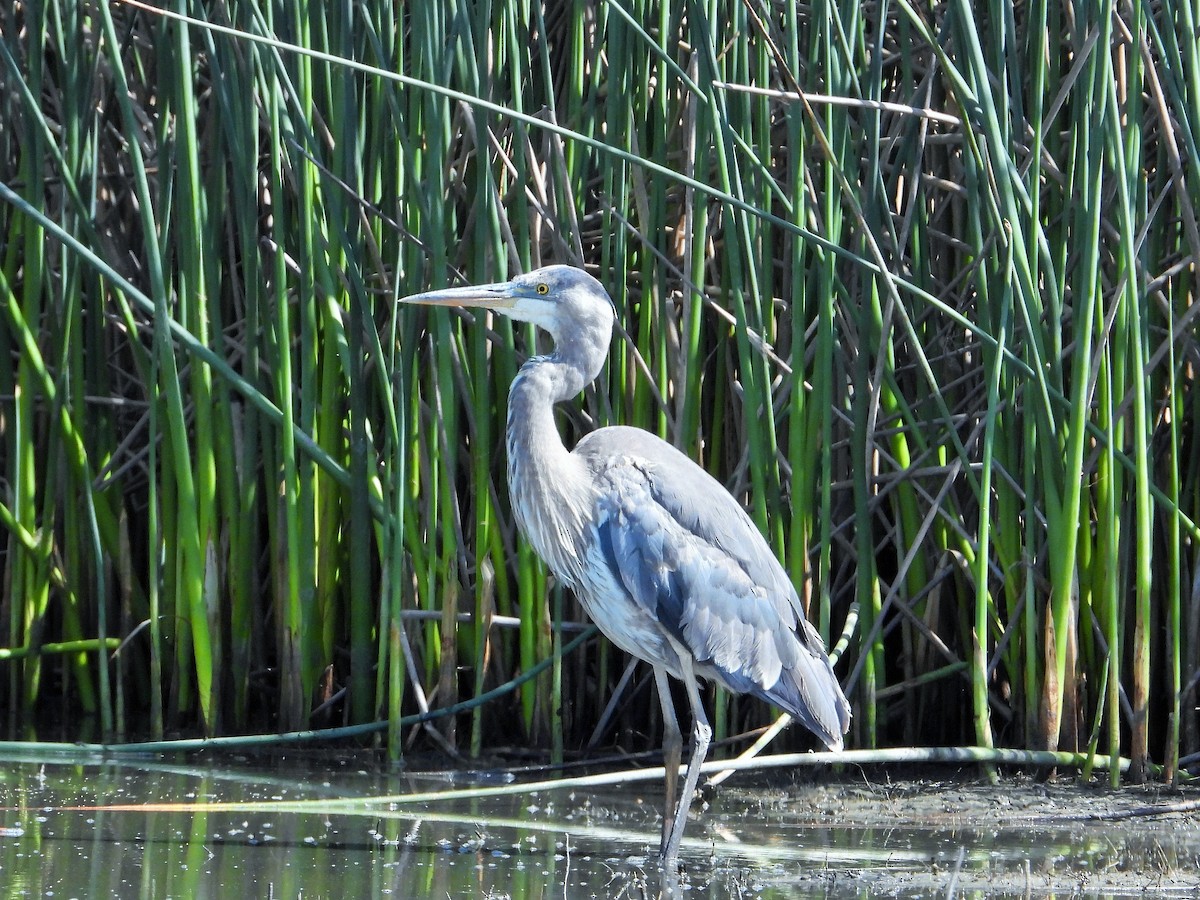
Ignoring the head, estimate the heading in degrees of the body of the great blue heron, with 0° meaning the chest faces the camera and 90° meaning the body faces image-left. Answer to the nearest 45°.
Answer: approximately 90°
